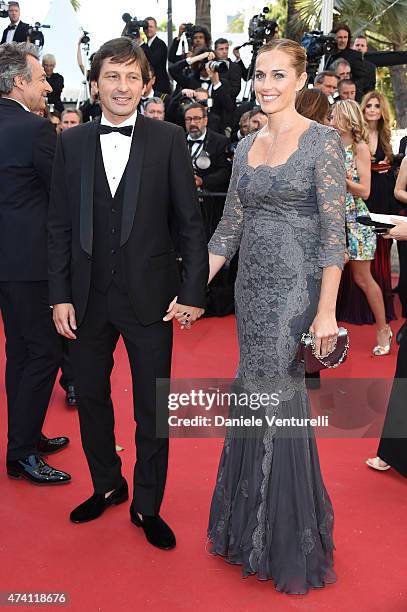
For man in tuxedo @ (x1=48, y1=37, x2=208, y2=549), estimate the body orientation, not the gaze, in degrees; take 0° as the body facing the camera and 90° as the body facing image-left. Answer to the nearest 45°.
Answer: approximately 0°

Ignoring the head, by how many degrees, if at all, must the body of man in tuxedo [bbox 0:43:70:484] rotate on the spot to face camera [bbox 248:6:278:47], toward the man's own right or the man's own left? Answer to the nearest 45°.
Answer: approximately 45° to the man's own left

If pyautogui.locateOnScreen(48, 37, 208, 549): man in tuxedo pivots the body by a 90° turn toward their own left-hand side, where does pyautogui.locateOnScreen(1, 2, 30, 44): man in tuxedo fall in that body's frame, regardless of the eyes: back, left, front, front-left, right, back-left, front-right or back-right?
left

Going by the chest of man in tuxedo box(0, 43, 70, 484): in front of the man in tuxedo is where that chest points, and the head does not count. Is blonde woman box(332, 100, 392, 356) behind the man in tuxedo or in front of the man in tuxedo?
in front

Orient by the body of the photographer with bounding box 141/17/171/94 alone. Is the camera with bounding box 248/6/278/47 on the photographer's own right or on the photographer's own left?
on the photographer's own left

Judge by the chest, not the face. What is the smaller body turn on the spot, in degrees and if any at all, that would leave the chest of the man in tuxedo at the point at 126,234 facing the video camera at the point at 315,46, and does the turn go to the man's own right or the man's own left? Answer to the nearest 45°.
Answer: approximately 180°

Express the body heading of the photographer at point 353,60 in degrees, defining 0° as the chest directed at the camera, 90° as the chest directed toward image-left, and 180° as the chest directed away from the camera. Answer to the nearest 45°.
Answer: approximately 45°

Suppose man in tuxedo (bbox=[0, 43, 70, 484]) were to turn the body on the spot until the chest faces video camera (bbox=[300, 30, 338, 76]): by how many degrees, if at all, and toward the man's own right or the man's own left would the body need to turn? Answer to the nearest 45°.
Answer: approximately 45° to the man's own left

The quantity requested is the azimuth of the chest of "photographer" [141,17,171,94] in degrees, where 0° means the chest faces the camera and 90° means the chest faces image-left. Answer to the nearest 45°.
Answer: approximately 45°

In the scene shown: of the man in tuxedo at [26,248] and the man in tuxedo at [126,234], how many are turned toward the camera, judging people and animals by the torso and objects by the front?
1

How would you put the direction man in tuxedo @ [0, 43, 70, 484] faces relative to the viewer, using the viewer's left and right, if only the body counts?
facing to the right of the viewer

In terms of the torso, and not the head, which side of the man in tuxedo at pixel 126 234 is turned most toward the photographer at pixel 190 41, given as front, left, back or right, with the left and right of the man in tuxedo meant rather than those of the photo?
back
